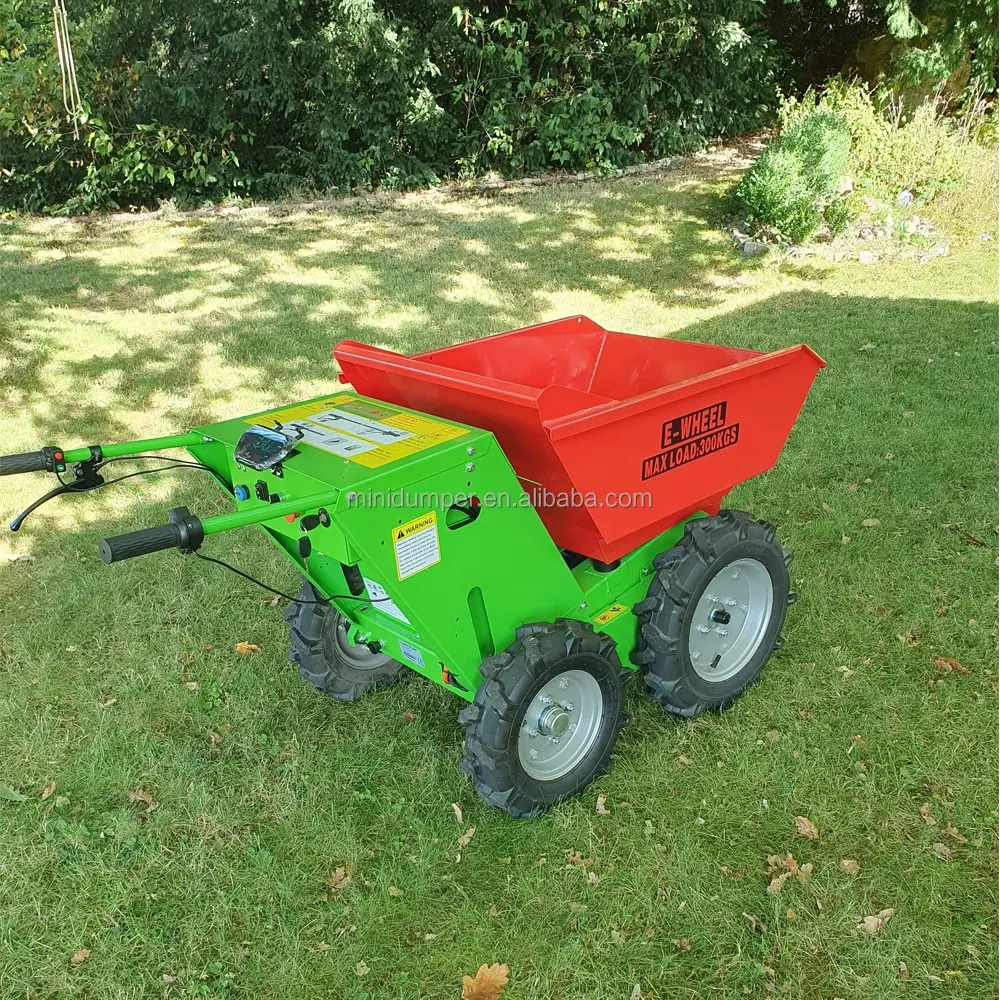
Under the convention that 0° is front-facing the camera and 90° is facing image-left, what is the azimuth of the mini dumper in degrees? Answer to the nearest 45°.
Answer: approximately 225°

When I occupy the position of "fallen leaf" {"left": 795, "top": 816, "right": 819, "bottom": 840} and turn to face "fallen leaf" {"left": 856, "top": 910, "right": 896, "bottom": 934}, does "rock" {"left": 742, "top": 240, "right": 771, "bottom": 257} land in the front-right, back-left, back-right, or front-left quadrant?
back-left

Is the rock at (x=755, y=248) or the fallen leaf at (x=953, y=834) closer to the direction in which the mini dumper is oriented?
the rock

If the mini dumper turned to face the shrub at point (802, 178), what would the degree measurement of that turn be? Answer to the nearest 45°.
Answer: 0° — it already faces it

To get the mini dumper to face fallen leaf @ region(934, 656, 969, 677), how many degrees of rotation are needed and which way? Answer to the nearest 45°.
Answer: approximately 45° to its right

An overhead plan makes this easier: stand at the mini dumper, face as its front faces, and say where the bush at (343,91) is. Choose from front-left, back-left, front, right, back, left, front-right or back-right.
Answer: front-left

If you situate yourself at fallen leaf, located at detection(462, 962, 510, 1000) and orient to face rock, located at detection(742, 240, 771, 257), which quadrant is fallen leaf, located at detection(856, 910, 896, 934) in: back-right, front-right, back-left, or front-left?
front-right

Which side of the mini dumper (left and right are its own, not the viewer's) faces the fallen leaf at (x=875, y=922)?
right
